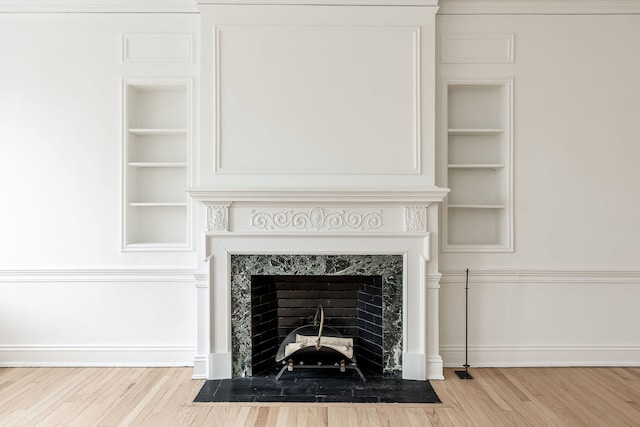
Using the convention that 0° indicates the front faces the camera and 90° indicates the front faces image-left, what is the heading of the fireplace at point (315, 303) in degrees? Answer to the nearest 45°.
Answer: approximately 0°

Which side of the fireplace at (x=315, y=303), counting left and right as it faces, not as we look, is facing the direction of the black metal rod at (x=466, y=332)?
left

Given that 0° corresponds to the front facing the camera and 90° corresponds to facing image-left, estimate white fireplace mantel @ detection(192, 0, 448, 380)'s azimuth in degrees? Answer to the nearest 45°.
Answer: approximately 0°
